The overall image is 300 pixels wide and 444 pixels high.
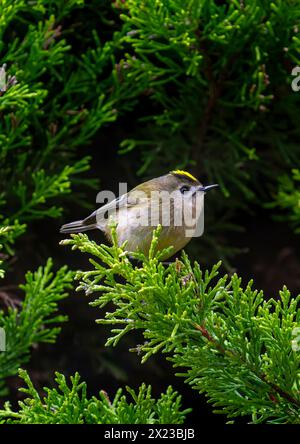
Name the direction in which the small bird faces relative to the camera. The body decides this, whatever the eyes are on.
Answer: to the viewer's right
